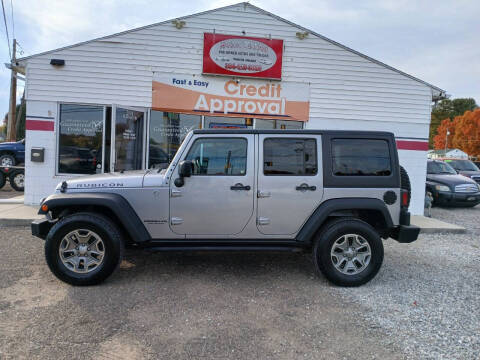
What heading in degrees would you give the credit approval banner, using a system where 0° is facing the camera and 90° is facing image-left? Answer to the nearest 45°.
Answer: approximately 0°

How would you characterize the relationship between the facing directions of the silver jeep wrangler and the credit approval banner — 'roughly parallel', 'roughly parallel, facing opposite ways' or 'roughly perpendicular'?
roughly perpendicular

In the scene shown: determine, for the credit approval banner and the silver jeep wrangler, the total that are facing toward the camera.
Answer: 1

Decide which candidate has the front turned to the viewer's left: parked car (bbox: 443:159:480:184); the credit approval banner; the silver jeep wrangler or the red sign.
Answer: the silver jeep wrangler

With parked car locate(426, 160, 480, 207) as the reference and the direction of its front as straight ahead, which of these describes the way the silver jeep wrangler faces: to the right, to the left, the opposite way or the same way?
to the right

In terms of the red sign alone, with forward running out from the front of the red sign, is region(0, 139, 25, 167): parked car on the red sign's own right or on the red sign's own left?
on the red sign's own right

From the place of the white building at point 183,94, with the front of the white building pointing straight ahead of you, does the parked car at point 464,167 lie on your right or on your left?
on your left

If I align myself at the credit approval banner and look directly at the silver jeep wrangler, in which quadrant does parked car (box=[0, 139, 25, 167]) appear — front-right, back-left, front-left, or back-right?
back-right

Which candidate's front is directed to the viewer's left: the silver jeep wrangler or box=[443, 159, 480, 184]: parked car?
the silver jeep wrangler

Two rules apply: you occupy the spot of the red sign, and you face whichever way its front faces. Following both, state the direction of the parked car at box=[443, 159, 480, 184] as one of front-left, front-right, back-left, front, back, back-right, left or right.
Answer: back-left

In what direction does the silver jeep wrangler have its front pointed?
to the viewer's left

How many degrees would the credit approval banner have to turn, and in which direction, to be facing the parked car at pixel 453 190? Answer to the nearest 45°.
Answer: approximately 90° to its left

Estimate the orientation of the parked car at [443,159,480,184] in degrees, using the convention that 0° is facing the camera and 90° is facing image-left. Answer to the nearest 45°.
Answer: approximately 315°

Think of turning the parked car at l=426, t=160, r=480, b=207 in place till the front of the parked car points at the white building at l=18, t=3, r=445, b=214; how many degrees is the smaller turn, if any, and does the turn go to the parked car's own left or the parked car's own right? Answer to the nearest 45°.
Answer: approximately 90° to the parked car's own right

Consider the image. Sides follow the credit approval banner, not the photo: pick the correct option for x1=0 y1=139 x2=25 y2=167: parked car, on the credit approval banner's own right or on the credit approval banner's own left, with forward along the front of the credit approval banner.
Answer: on the credit approval banner's own right

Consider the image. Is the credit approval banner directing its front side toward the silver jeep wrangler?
yes
